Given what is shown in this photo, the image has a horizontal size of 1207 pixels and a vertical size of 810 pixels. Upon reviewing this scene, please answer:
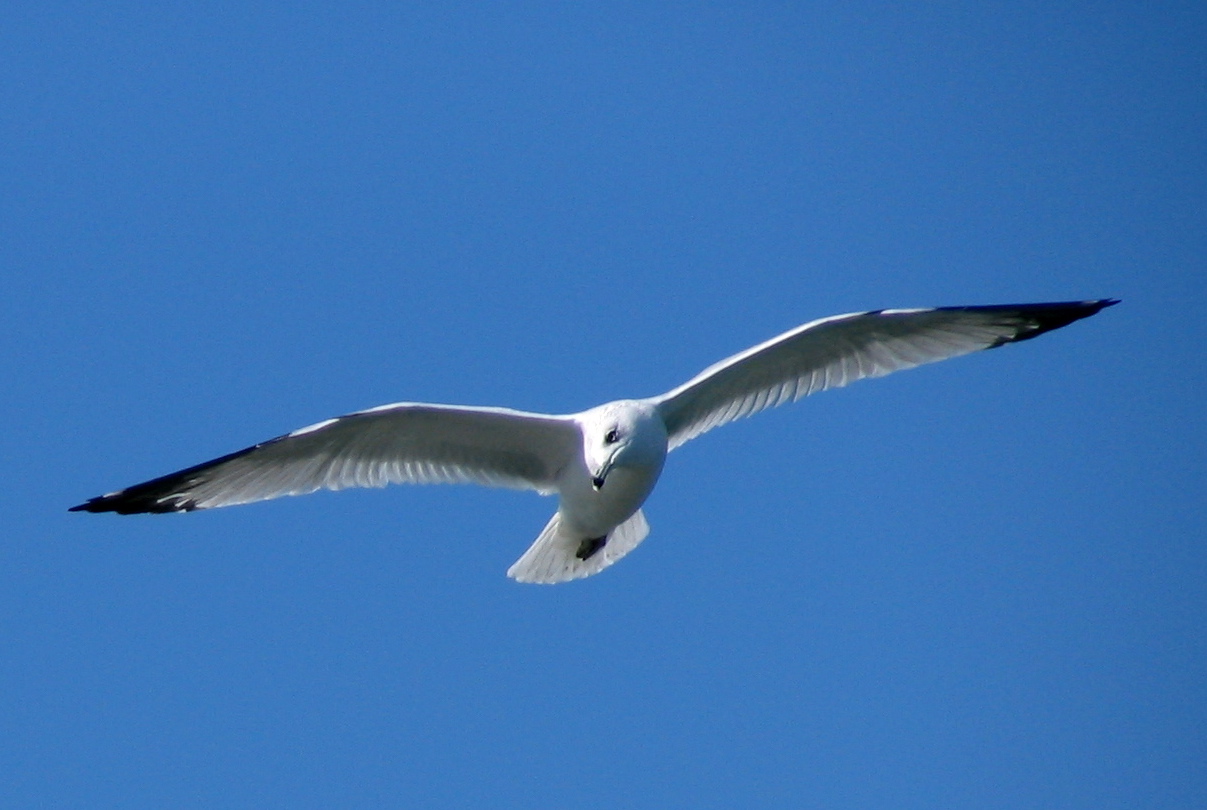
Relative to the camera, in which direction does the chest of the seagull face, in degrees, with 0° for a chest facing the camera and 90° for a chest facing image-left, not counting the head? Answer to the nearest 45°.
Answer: approximately 0°
